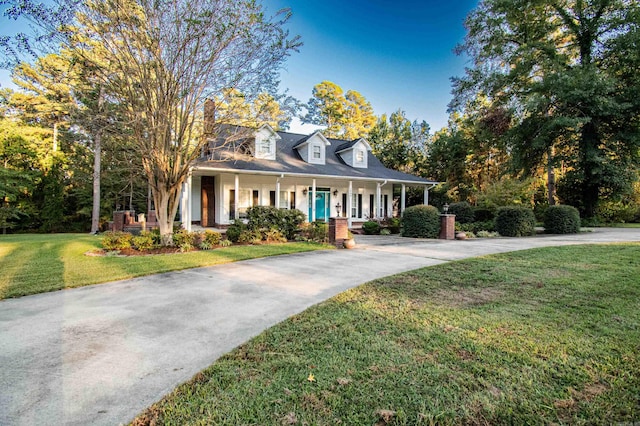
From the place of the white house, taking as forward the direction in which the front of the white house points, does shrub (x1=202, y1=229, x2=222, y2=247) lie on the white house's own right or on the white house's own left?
on the white house's own right

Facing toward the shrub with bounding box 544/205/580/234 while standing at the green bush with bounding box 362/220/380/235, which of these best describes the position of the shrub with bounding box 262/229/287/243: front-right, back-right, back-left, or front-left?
back-right

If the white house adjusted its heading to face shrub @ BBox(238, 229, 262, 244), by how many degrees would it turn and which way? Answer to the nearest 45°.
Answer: approximately 45° to its right

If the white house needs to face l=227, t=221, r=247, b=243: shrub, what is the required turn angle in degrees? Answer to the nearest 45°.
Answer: approximately 45° to its right

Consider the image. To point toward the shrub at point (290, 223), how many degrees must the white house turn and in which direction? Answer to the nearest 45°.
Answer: approximately 45° to its right

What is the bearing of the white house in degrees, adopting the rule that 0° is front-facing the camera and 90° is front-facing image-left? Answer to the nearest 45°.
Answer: approximately 315°

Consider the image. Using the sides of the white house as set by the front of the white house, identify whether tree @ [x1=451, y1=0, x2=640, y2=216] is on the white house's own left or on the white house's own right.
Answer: on the white house's own left

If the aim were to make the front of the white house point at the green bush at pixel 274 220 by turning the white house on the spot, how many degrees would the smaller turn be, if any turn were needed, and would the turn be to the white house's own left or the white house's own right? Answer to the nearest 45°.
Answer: approximately 45° to the white house's own right

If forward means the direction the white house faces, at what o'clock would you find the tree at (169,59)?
The tree is roughly at 2 o'clock from the white house.
